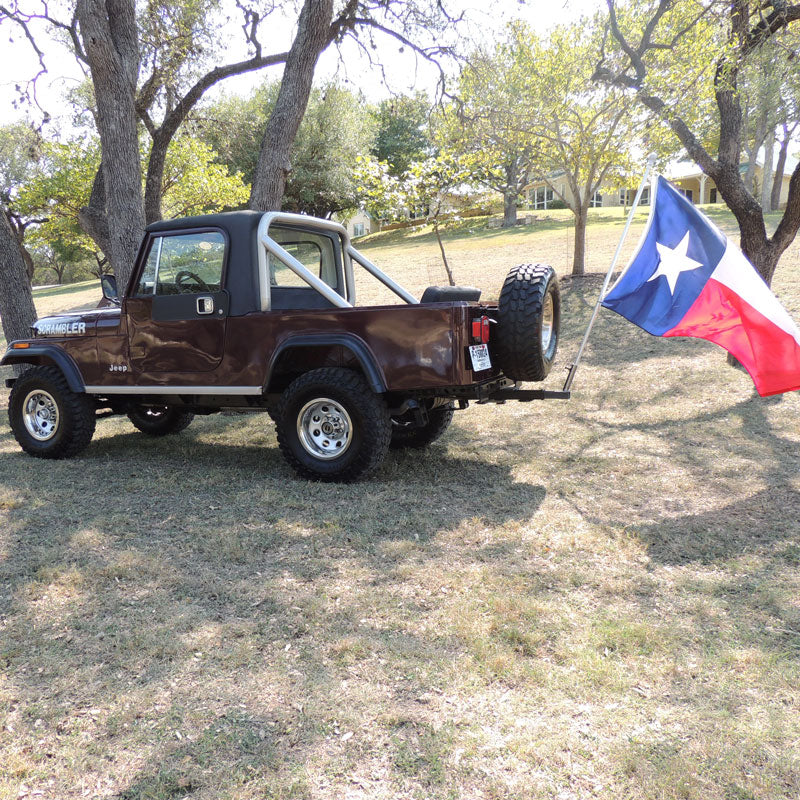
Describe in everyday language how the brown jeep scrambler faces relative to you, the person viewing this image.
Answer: facing away from the viewer and to the left of the viewer

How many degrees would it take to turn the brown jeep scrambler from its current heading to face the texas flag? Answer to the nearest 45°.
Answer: approximately 135° to its right
